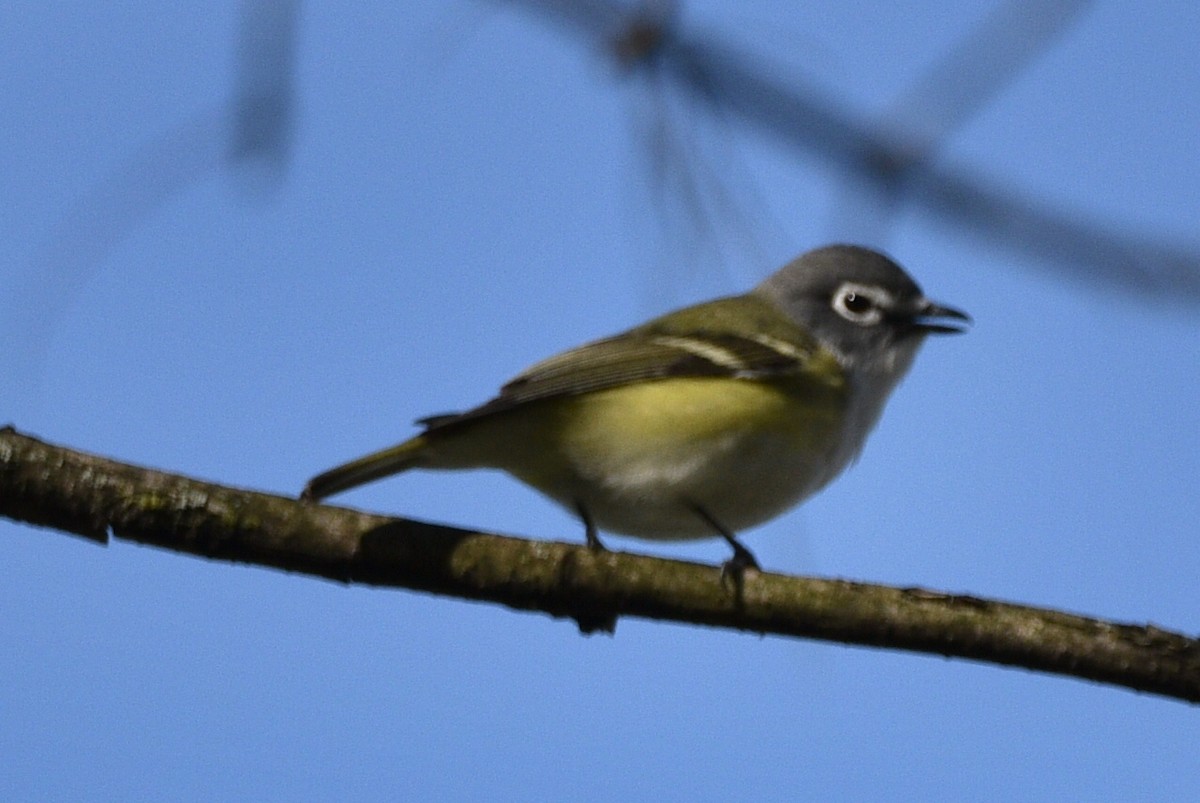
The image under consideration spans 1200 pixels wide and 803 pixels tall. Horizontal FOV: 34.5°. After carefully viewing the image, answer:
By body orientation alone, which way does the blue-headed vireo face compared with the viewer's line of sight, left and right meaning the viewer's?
facing to the right of the viewer
